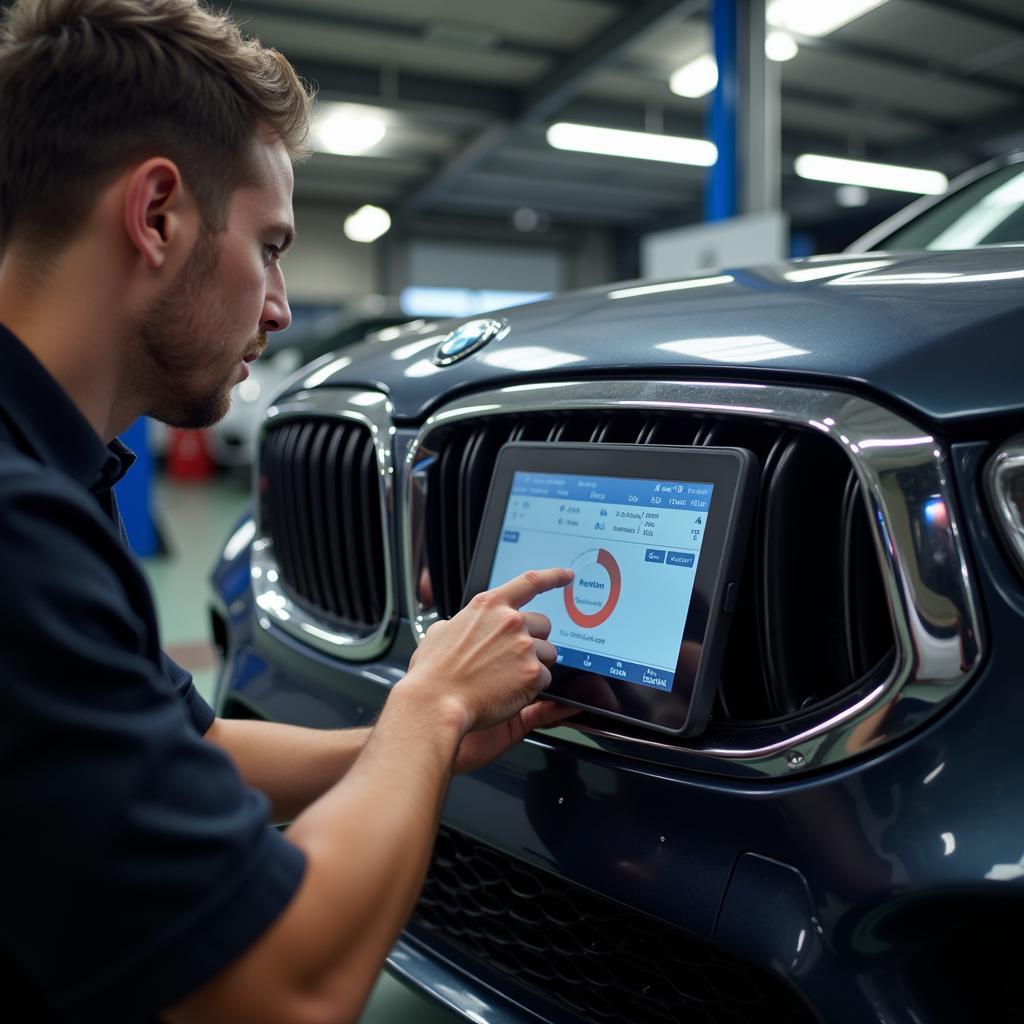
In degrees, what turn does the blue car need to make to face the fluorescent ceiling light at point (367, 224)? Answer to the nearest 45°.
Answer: approximately 135° to its right

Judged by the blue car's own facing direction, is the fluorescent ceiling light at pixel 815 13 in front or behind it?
behind

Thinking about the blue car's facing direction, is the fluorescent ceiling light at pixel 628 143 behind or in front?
behind

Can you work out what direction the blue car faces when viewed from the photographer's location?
facing the viewer and to the left of the viewer

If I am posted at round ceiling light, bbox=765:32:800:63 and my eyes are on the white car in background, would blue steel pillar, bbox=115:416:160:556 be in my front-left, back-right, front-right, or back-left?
front-left

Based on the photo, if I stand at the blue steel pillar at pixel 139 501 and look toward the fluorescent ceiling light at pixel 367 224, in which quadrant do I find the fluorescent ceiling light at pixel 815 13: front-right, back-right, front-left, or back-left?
front-right

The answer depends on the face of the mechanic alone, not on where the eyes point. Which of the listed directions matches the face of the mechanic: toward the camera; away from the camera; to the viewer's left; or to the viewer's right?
to the viewer's right

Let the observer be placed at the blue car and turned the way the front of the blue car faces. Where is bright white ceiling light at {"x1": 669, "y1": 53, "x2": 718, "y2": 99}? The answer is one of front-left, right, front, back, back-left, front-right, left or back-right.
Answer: back-right

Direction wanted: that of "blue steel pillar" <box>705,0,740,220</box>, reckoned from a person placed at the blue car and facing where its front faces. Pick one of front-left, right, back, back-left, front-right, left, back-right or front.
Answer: back-right

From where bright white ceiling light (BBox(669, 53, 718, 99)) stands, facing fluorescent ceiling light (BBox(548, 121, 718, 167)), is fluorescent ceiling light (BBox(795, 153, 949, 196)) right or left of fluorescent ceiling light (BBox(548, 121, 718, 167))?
right

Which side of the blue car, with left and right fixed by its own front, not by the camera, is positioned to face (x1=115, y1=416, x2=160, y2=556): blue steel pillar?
right
